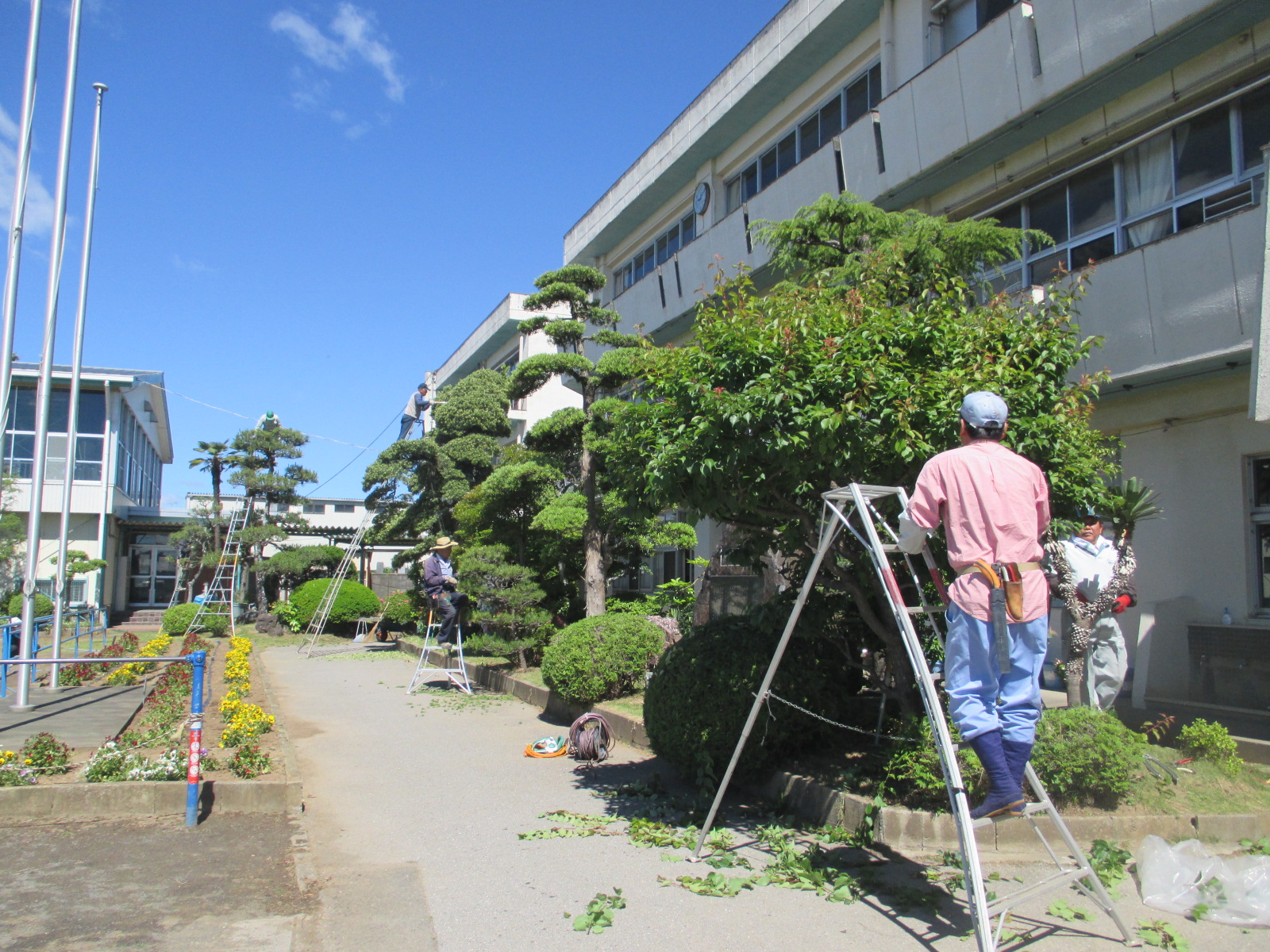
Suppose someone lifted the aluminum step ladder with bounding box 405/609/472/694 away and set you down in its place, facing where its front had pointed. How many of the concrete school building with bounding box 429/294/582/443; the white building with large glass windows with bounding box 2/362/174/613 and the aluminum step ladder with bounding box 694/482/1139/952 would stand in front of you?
1

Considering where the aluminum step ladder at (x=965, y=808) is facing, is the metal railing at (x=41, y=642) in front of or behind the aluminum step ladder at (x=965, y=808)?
behind

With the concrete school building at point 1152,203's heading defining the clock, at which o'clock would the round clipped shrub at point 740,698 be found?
The round clipped shrub is roughly at 12 o'clock from the concrete school building.

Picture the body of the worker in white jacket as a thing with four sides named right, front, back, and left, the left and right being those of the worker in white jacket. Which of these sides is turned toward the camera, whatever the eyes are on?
front

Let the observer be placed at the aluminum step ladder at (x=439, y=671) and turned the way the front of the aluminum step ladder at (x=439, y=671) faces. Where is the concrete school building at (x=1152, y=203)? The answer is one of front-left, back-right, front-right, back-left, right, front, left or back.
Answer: front-left

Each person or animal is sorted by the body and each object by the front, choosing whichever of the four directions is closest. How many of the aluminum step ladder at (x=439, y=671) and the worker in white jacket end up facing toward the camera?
2

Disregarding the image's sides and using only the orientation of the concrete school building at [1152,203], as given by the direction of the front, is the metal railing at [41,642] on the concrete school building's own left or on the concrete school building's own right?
on the concrete school building's own right

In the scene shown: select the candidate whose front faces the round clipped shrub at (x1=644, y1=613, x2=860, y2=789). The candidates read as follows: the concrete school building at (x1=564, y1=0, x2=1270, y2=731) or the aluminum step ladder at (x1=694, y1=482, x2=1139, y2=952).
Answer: the concrete school building

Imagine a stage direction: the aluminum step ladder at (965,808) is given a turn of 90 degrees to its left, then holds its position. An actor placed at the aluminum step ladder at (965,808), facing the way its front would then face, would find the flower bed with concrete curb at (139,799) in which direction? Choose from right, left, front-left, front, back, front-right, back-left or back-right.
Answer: back-left

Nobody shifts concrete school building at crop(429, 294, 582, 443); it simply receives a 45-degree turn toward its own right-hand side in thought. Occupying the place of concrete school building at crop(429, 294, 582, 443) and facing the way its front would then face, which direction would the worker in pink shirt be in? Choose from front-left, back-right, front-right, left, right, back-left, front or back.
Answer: left

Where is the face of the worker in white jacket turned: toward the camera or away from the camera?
toward the camera

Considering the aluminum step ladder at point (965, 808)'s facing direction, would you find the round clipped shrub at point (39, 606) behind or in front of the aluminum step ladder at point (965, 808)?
behind

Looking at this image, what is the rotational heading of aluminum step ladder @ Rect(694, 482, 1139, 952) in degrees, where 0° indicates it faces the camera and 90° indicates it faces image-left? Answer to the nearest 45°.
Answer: approximately 315°

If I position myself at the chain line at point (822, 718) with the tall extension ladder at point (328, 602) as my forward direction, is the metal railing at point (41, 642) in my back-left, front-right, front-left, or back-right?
front-left

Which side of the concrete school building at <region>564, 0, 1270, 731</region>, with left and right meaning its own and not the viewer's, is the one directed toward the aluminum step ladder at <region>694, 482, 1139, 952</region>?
front

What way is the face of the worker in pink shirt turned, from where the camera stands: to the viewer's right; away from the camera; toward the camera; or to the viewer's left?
away from the camera

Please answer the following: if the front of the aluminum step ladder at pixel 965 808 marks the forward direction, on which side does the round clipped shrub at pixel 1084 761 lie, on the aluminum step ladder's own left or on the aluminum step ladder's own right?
on the aluminum step ladder's own left

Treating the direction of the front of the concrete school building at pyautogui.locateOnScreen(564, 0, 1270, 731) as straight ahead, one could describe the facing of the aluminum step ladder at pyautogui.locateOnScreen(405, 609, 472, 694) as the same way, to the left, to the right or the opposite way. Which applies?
to the left
